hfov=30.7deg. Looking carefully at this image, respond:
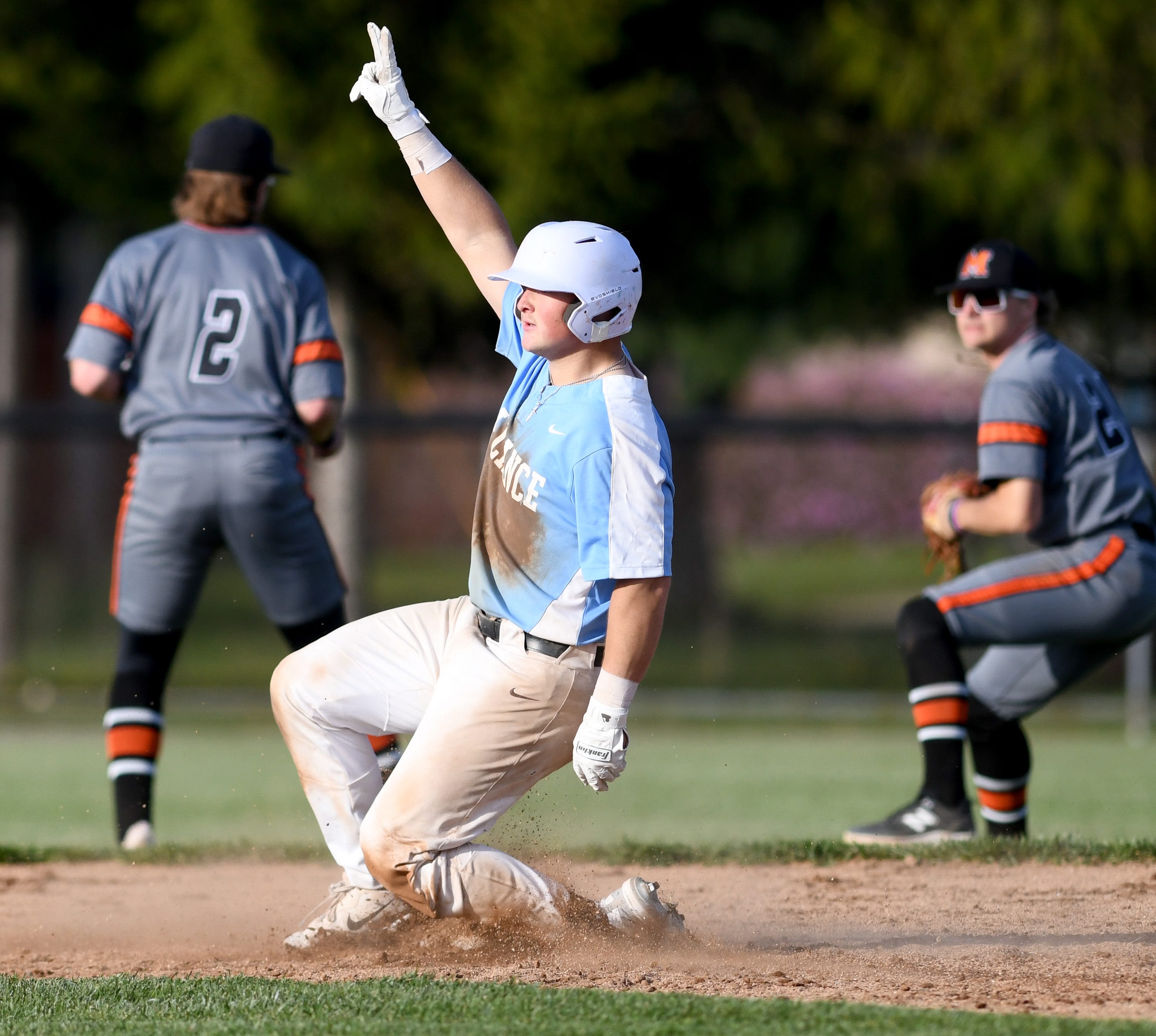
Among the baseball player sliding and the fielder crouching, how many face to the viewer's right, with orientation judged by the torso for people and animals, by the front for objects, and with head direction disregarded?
0

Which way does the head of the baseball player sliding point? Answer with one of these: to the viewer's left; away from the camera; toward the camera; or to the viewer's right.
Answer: to the viewer's left

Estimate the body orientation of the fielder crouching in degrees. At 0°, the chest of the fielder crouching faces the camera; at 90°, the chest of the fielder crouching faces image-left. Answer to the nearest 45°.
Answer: approximately 90°

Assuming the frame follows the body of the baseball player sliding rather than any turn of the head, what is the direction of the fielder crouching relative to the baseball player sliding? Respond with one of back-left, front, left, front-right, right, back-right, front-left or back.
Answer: back

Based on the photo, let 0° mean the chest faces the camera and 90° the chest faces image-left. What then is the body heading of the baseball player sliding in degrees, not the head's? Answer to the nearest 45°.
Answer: approximately 45°

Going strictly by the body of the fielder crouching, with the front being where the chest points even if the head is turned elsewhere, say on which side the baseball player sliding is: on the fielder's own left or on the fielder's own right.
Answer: on the fielder's own left
